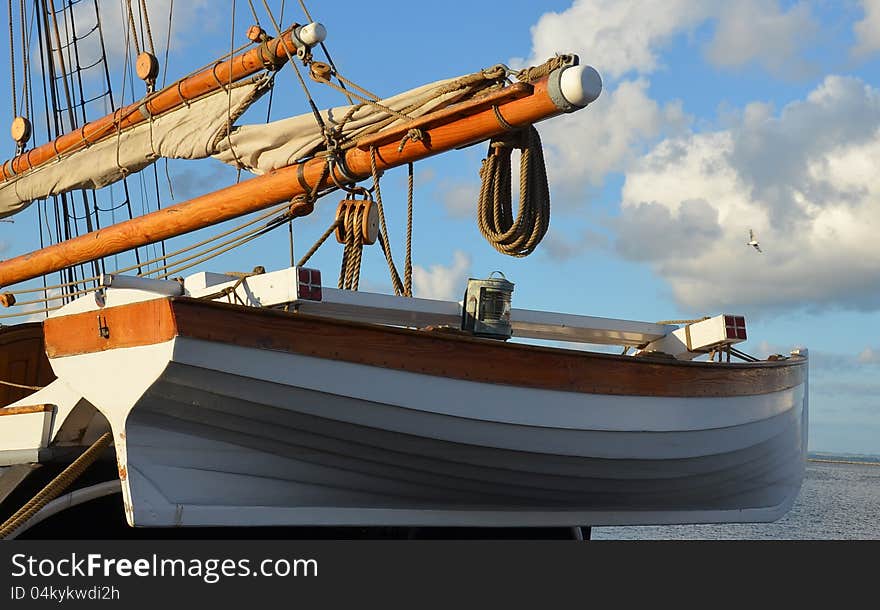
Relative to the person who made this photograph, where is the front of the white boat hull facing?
facing away from the viewer and to the right of the viewer
